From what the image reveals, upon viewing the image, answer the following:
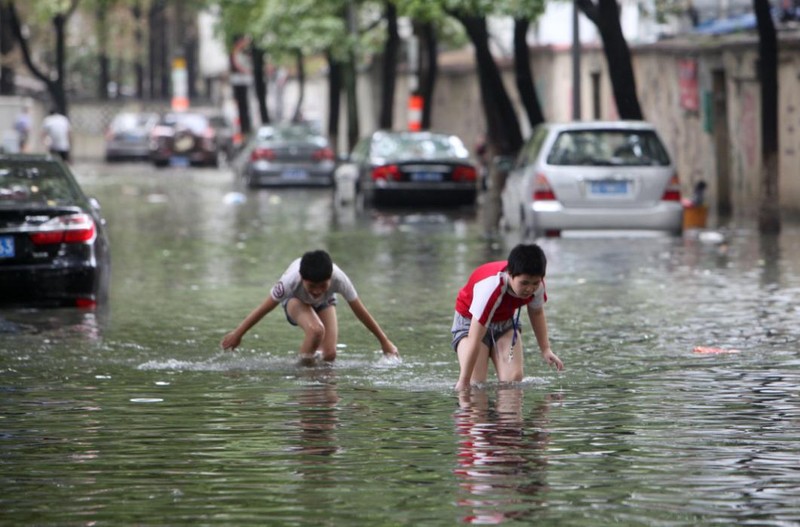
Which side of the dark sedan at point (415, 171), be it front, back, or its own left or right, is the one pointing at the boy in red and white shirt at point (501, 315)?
back

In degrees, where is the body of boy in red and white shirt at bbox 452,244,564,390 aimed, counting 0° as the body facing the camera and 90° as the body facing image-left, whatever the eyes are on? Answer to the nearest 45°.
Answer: approximately 315°

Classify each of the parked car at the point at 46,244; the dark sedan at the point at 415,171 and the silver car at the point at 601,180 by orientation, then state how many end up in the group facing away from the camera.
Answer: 3

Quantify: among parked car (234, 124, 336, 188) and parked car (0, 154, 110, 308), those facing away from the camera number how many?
2

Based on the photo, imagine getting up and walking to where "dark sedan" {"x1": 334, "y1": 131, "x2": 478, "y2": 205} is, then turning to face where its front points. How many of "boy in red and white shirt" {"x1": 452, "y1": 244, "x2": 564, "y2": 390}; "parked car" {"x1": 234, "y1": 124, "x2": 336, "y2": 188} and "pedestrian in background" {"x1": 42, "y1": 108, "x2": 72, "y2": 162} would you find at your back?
1

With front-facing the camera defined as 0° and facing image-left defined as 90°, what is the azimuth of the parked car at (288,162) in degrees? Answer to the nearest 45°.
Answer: approximately 180°

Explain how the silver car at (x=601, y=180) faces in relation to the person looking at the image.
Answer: facing away from the viewer

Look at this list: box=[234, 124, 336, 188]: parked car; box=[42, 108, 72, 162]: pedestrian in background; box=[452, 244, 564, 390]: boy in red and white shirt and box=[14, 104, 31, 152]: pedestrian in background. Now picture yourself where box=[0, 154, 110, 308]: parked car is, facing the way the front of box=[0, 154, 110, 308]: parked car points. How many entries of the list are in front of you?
3

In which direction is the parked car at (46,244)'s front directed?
away from the camera

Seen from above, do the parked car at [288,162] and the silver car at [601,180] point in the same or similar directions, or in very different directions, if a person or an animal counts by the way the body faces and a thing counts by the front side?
same or similar directions

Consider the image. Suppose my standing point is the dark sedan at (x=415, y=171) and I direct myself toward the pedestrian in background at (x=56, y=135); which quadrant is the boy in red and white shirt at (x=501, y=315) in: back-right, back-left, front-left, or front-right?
back-left

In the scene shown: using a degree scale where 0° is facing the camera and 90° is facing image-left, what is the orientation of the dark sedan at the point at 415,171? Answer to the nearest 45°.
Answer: approximately 180°

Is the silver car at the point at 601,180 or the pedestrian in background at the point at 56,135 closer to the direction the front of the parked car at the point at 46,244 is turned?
the pedestrian in background

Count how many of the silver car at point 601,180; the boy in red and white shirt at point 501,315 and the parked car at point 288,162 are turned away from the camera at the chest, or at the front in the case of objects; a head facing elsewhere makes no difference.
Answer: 2

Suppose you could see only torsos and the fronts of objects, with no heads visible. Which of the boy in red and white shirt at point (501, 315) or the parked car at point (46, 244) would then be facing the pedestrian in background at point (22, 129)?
the parked car
